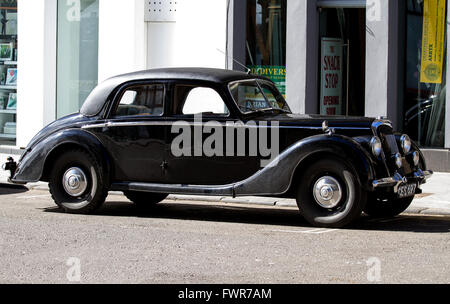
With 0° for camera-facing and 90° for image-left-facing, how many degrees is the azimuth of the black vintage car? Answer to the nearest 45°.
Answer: approximately 315°
